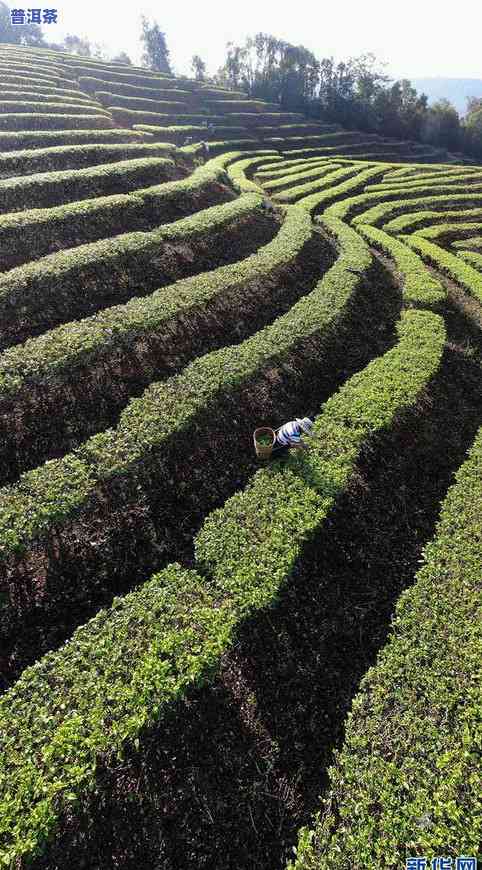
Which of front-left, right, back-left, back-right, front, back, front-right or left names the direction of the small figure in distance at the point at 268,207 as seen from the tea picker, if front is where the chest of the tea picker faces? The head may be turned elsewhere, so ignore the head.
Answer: left

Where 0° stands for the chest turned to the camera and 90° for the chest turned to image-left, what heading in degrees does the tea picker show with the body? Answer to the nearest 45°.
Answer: approximately 270°
